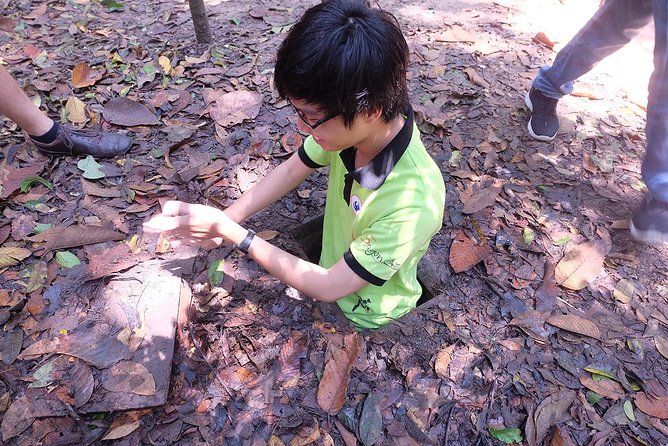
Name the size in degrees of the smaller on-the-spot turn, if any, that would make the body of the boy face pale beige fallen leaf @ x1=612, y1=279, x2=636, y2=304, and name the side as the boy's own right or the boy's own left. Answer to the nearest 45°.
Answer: approximately 135° to the boy's own left

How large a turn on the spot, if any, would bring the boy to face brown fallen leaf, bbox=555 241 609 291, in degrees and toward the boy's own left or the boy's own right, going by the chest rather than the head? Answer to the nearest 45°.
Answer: approximately 135° to the boy's own left

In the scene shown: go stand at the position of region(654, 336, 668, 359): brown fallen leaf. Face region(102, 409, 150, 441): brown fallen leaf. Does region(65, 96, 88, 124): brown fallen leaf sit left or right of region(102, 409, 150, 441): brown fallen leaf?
right

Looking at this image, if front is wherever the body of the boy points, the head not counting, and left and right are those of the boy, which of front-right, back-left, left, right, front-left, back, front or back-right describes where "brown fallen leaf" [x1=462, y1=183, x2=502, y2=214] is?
back

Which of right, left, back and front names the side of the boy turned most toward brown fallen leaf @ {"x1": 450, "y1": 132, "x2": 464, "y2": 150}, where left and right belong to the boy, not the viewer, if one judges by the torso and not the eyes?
back

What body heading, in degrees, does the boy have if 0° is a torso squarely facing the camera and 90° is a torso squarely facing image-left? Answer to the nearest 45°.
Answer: approximately 45°

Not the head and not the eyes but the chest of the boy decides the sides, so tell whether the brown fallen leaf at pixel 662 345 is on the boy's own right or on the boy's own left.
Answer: on the boy's own left

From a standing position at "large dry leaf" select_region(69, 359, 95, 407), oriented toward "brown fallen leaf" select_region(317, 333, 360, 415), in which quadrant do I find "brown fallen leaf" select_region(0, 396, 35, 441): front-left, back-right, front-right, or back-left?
back-right

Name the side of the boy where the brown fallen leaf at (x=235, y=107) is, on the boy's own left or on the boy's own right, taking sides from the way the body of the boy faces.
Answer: on the boy's own right

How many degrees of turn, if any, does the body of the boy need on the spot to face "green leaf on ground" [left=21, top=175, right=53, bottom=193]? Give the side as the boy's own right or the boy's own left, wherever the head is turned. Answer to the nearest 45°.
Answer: approximately 90° to the boy's own right
